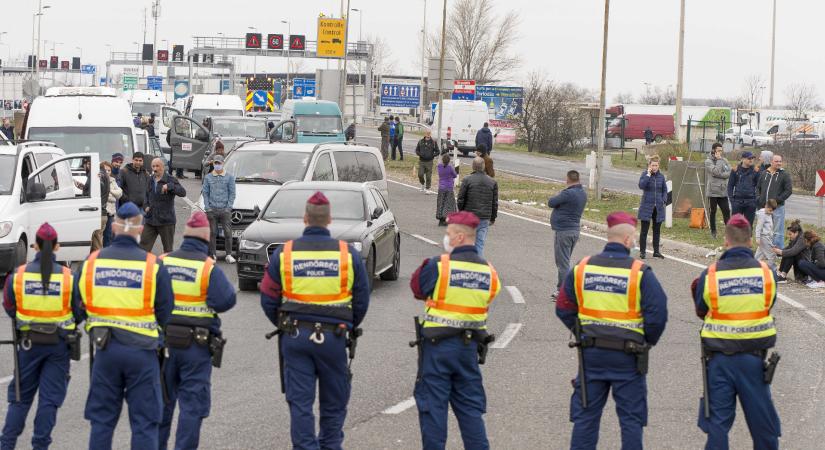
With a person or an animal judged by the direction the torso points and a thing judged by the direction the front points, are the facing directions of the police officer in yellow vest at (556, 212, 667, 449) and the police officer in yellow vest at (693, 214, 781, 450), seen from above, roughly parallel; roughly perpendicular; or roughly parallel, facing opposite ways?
roughly parallel

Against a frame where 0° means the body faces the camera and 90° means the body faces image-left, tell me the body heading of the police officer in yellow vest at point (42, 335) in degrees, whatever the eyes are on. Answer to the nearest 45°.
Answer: approximately 180°

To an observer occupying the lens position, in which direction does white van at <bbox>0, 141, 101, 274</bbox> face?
facing the viewer and to the left of the viewer

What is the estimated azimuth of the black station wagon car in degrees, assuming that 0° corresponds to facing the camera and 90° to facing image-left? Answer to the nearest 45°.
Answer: approximately 45°

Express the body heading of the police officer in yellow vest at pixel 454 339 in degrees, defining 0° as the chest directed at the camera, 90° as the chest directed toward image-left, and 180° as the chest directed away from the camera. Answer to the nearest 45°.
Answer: approximately 135°

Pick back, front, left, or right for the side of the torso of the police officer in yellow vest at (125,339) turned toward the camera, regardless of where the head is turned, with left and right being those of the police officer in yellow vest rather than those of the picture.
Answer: back

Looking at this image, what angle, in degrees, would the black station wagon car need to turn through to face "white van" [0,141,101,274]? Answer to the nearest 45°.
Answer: approximately 45° to its right

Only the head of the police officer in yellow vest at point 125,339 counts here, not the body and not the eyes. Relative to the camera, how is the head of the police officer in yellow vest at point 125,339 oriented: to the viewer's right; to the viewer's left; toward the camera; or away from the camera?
away from the camera

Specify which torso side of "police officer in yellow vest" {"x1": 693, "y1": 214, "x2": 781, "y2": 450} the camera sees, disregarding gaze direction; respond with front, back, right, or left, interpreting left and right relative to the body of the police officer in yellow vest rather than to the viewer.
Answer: back

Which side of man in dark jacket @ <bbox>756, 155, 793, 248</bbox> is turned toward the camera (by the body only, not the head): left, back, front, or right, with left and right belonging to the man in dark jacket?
front

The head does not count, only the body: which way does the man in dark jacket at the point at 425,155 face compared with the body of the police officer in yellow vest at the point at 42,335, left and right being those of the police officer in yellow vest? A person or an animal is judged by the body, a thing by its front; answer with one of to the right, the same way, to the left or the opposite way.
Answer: the opposite way

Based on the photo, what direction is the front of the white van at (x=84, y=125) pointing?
toward the camera

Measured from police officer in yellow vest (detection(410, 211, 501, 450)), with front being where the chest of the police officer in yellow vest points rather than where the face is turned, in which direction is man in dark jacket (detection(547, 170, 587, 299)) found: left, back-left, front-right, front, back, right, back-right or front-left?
front-right

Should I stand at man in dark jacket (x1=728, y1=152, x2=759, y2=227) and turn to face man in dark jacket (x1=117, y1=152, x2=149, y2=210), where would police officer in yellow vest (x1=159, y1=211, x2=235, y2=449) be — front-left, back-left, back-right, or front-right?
front-left

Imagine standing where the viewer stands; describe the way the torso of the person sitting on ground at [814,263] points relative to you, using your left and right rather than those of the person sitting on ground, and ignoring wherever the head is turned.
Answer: facing to the left of the viewer

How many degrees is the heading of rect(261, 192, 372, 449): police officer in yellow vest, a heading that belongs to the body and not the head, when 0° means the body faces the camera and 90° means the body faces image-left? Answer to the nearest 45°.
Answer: approximately 180°

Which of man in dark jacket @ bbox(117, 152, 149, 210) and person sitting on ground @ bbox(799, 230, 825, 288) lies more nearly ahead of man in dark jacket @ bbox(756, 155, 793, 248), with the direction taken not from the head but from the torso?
the person sitting on ground

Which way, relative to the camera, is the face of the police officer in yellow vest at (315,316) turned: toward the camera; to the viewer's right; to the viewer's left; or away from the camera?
away from the camera
